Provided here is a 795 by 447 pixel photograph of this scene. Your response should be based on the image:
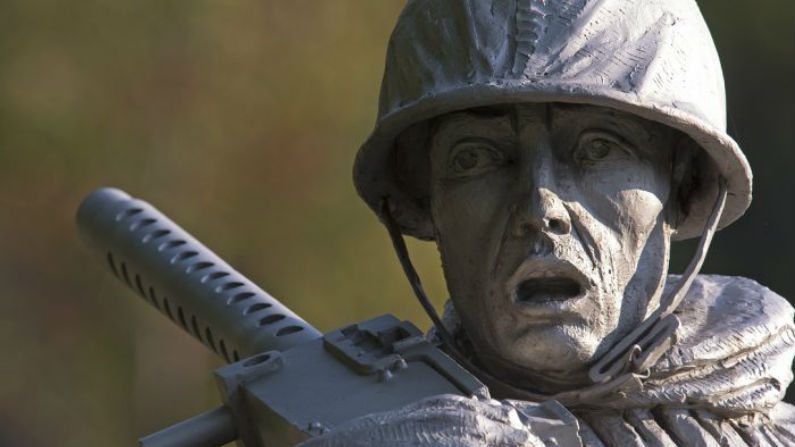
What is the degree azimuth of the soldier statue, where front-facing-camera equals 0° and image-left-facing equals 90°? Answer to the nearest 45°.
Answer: approximately 0°
